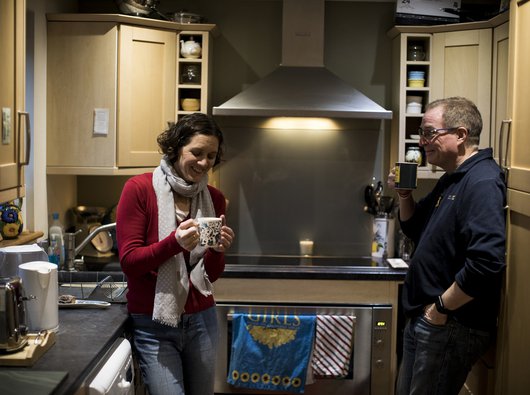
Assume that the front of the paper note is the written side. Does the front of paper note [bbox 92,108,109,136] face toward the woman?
yes

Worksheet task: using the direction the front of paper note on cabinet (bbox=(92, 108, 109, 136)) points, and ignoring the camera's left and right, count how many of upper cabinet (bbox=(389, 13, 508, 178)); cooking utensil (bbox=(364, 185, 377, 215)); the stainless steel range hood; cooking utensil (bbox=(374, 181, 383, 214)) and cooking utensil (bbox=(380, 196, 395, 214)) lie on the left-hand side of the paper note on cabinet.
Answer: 5

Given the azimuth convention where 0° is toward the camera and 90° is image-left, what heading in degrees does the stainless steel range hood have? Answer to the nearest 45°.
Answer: approximately 0°

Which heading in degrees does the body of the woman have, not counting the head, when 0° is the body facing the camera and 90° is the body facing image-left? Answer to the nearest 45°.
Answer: approximately 315°

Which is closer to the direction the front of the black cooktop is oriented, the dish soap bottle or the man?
the man

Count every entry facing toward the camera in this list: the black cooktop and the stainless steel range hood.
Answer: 2

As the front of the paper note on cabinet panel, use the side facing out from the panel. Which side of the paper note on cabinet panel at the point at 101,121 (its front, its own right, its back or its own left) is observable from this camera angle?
front

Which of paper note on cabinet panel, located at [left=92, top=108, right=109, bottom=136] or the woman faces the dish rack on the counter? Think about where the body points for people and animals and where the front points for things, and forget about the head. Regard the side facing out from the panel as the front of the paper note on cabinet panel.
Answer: the paper note on cabinet panel

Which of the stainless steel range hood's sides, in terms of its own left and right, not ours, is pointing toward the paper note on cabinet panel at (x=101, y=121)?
right

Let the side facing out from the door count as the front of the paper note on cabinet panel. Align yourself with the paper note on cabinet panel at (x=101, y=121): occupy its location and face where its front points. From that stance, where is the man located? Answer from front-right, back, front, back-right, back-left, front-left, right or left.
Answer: front-left

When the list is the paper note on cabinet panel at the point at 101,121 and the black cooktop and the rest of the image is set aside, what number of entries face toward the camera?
2

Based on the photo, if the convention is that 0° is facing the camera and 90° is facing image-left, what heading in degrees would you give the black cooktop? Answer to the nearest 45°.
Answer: approximately 0°

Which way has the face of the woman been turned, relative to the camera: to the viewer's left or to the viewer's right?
to the viewer's right

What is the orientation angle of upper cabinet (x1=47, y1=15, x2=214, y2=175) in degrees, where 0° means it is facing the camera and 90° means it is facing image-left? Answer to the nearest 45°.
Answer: approximately 315°
